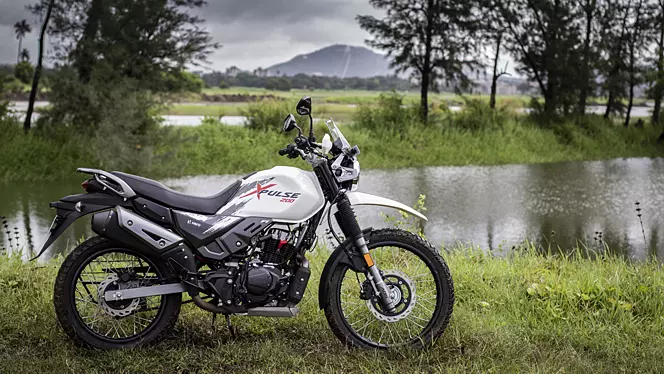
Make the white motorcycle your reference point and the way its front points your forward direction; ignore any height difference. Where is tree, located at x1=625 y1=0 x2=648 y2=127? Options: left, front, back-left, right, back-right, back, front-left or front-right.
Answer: front-left

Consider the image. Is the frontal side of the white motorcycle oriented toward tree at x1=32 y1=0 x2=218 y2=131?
no

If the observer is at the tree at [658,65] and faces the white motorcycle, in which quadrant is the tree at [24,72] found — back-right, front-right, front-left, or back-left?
front-right

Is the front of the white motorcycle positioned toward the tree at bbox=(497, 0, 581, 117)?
no

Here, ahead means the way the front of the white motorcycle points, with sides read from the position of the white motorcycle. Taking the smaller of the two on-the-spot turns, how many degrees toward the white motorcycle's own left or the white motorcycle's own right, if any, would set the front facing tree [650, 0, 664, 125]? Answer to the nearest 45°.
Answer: approximately 45° to the white motorcycle's own left

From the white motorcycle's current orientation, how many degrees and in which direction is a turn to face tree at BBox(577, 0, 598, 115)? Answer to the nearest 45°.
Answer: approximately 45° to its left

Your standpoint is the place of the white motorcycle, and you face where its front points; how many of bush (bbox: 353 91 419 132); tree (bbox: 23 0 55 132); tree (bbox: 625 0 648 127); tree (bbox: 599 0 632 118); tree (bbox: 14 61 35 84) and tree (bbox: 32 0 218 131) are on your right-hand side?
0

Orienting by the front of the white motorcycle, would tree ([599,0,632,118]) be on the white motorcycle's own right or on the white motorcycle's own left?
on the white motorcycle's own left

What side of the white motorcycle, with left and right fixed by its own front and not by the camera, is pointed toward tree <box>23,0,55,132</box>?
left

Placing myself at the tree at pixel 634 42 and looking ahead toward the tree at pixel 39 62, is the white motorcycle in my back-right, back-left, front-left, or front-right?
front-left

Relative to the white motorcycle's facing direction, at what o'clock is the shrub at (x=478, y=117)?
The shrub is roughly at 10 o'clock from the white motorcycle.

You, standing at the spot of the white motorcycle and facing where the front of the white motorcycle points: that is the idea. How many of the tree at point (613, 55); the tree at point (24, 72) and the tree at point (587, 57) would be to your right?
0

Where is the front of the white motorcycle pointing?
to the viewer's right

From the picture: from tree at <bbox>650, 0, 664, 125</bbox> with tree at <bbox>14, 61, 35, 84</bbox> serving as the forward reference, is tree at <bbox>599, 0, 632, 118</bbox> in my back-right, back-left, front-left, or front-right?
front-right

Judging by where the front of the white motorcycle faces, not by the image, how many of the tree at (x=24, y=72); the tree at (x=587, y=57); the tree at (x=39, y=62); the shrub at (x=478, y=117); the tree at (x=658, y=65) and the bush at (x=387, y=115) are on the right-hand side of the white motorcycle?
0
